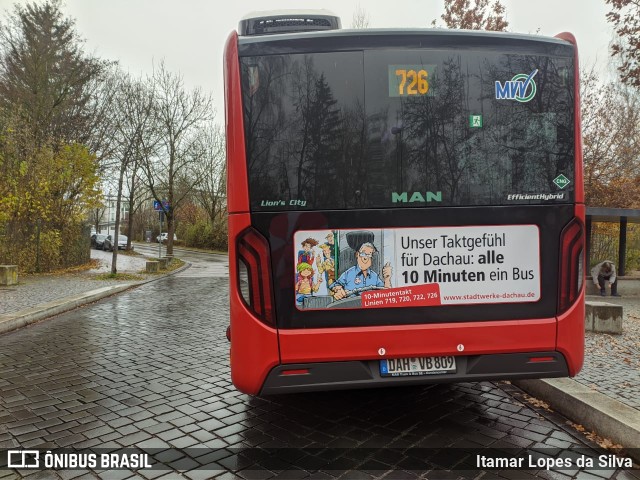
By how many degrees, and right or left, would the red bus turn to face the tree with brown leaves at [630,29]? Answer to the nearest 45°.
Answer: approximately 45° to its right

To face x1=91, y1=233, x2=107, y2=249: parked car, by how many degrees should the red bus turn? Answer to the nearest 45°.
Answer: approximately 45° to its left

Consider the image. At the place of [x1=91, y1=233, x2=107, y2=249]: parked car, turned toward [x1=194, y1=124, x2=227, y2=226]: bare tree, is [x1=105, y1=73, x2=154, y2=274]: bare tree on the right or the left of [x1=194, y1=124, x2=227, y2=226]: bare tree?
right

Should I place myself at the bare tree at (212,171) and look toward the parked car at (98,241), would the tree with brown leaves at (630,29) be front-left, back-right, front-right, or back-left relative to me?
back-left

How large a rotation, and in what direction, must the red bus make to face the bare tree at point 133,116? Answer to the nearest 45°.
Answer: approximately 45° to its left

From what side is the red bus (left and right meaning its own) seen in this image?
back
